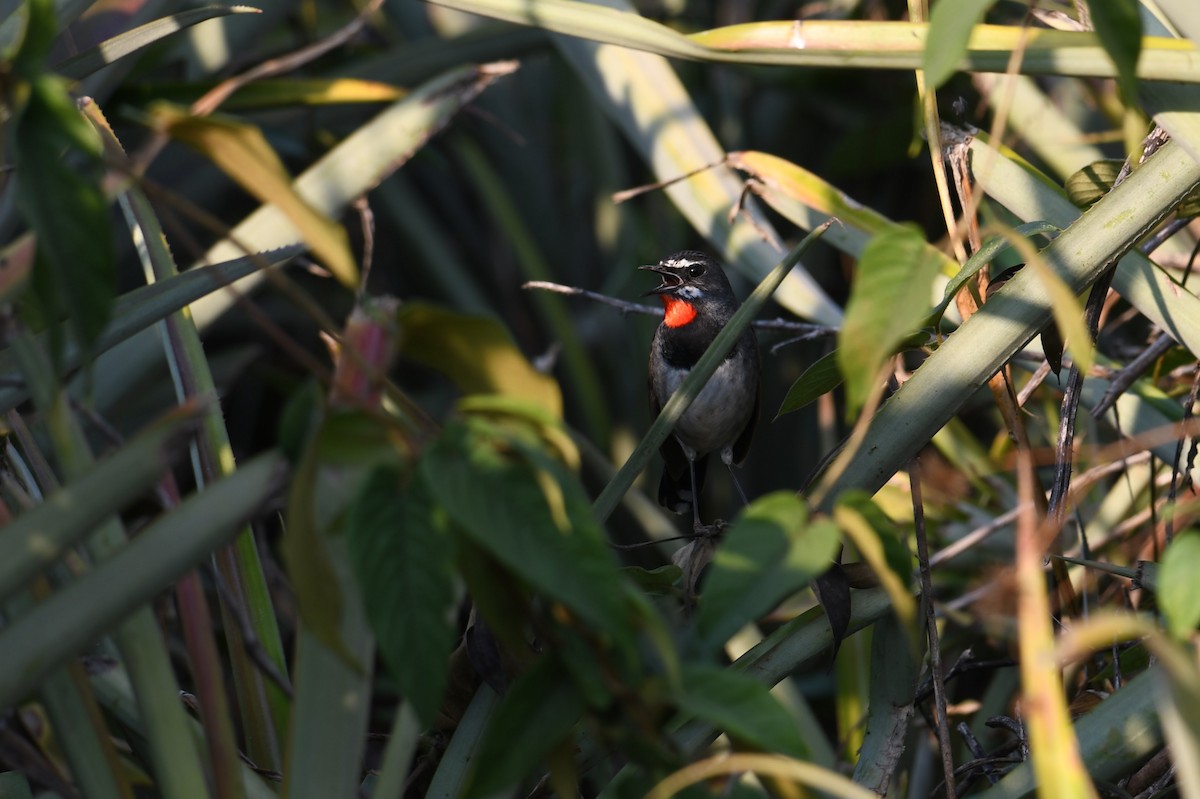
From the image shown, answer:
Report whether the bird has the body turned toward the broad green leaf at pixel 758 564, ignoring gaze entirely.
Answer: yes

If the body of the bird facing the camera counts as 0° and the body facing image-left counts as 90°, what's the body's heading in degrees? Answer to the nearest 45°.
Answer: approximately 0°

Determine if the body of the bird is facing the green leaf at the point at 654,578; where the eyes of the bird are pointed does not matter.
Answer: yes
